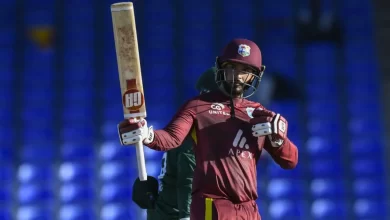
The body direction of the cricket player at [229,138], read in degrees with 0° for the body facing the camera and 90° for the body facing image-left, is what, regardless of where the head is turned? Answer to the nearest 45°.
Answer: approximately 315°

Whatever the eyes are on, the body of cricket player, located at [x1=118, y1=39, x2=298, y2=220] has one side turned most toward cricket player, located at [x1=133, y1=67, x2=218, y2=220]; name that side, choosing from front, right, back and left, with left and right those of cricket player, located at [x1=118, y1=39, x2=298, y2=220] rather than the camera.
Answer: back
